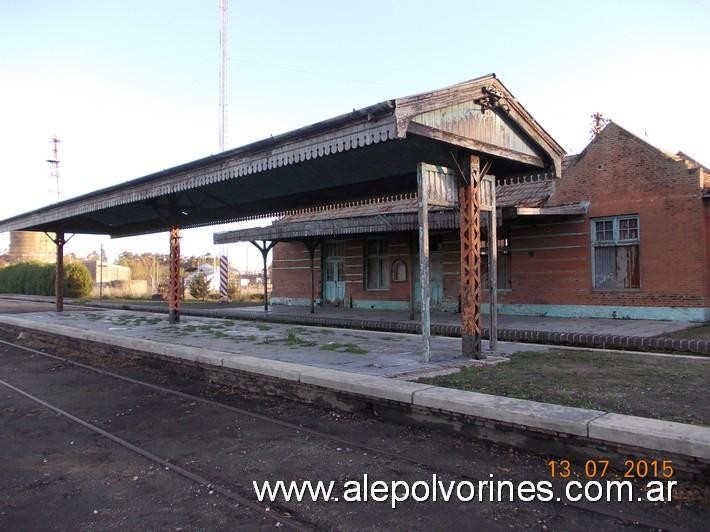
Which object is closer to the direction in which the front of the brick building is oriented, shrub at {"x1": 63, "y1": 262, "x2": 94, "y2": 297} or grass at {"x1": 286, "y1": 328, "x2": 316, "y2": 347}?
the grass

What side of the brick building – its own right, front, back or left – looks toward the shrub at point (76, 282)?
right

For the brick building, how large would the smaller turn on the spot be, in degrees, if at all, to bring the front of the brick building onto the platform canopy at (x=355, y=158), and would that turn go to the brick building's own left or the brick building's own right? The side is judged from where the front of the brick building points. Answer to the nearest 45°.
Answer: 0° — it already faces it

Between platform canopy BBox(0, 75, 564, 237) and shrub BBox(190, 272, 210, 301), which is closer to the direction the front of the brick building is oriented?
the platform canopy

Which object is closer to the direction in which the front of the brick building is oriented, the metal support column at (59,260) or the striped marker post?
the metal support column

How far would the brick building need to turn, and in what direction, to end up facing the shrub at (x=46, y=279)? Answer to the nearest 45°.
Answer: approximately 90° to its right

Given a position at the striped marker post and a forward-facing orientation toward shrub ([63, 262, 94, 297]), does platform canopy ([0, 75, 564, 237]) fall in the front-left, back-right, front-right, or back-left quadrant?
back-left

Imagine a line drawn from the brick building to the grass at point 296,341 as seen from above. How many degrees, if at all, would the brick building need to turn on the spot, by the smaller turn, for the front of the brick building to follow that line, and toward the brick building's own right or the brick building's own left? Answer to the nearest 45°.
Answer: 0° — it already faces it

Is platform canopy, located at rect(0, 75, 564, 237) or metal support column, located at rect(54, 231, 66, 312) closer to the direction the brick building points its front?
the platform canopy

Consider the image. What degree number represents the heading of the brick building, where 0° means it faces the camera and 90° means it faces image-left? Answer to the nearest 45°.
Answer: approximately 45°

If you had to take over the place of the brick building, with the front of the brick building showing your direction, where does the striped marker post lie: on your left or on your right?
on your right
